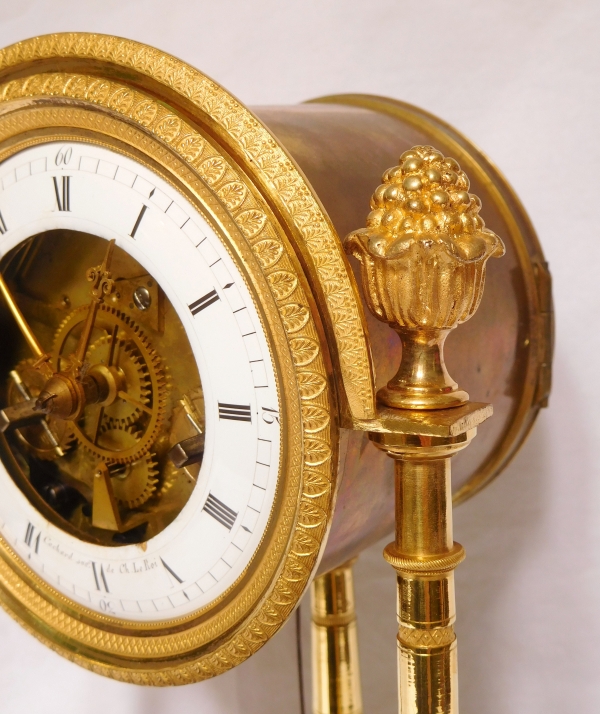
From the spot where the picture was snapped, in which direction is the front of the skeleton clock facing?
facing the viewer and to the left of the viewer
